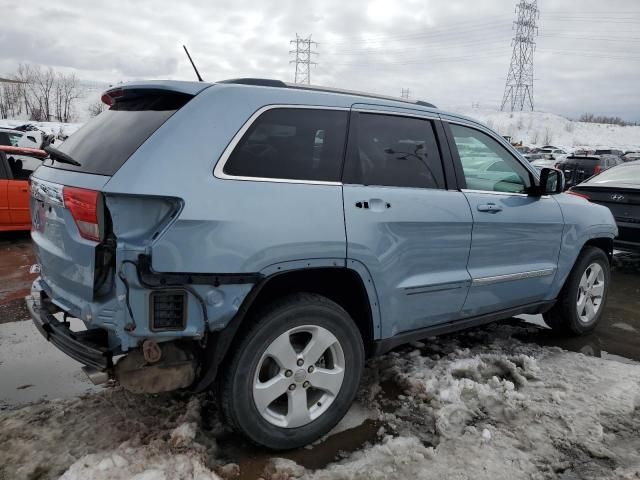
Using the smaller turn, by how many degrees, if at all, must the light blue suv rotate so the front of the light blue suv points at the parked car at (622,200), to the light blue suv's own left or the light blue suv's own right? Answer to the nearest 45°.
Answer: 0° — it already faces it

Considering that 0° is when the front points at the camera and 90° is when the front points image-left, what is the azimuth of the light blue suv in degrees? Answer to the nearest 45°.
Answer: approximately 225°

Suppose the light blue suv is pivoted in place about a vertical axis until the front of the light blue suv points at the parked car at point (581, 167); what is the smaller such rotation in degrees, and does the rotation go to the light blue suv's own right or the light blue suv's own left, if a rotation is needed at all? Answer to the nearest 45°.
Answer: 0° — it already faces it
